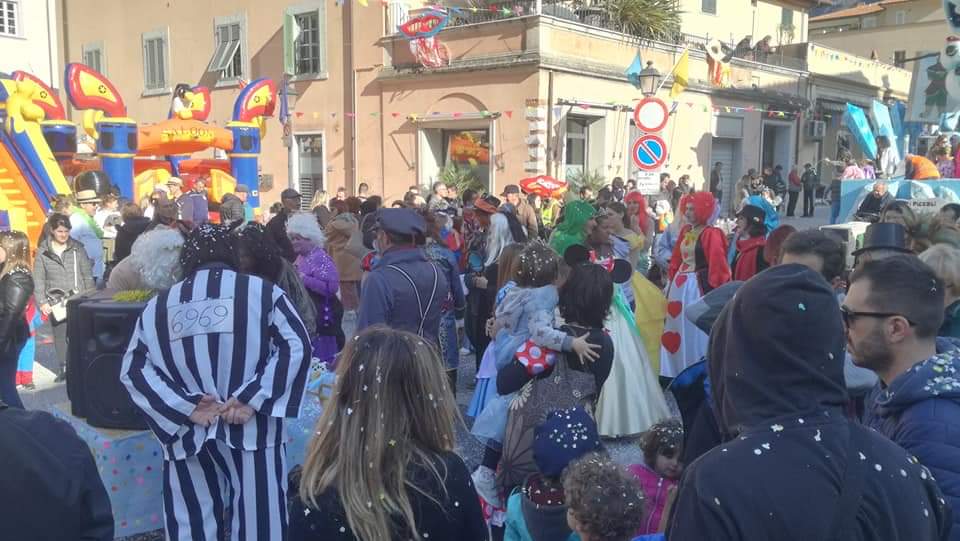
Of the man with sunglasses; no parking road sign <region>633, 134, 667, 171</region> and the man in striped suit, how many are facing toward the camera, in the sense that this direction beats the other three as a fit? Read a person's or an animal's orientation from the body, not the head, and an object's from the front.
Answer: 1

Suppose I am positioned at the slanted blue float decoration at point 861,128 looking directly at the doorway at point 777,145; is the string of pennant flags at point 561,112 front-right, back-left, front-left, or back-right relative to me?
front-left

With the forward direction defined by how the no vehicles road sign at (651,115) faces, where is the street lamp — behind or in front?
behind

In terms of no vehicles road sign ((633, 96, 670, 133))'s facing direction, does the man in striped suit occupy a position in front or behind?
in front

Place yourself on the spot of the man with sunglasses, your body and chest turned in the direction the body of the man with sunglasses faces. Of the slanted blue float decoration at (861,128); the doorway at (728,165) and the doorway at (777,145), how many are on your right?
3

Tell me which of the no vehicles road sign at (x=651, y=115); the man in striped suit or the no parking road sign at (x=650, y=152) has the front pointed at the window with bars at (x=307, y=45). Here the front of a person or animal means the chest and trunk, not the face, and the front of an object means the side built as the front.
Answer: the man in striped suit

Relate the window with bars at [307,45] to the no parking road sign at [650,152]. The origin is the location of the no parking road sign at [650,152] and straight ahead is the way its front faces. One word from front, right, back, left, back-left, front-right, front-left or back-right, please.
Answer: back-right

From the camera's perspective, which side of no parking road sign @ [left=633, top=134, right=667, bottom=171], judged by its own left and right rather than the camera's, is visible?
front

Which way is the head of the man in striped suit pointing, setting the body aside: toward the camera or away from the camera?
away from the camera

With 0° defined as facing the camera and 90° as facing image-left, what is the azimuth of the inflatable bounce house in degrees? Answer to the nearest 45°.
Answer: approximately 315°

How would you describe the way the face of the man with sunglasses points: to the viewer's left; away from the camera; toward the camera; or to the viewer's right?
to the viewer's left

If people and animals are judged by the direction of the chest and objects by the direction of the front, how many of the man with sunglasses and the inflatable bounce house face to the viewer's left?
1

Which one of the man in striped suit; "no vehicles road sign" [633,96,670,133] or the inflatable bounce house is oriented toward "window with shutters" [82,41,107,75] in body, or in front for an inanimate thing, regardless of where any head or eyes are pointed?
the man in striped suit

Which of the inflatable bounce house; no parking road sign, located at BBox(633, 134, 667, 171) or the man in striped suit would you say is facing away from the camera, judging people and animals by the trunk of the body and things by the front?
the man in striped suit

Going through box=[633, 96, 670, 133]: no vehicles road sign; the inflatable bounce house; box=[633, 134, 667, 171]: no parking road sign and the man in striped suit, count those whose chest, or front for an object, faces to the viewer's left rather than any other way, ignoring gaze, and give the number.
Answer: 0

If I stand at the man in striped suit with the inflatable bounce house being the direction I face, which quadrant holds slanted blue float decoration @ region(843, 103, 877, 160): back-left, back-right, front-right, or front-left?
front-right
